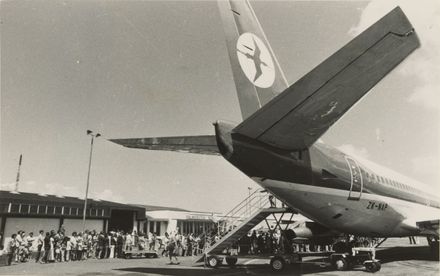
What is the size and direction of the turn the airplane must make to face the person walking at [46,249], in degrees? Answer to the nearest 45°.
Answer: approximately 90° to its left

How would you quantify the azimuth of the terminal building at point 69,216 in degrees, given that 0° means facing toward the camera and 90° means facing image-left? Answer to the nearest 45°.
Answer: approximately 315°

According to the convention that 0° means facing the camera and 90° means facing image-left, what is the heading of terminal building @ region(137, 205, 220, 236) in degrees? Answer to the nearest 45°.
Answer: approximately 315°

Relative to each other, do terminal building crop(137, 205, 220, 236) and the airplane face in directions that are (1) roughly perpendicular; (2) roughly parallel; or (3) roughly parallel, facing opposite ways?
roughly perpendicular

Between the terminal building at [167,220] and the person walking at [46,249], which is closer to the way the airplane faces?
the terminal building

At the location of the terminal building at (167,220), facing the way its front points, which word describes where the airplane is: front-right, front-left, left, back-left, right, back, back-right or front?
front-right

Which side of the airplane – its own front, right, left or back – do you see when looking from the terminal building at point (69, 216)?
left

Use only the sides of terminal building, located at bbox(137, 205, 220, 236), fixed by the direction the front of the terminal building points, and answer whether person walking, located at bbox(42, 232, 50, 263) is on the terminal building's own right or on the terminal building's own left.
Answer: on the terminal building's own right

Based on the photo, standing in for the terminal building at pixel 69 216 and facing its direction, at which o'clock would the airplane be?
The airplane is roughly at 1 o'clock from the terminal building.
